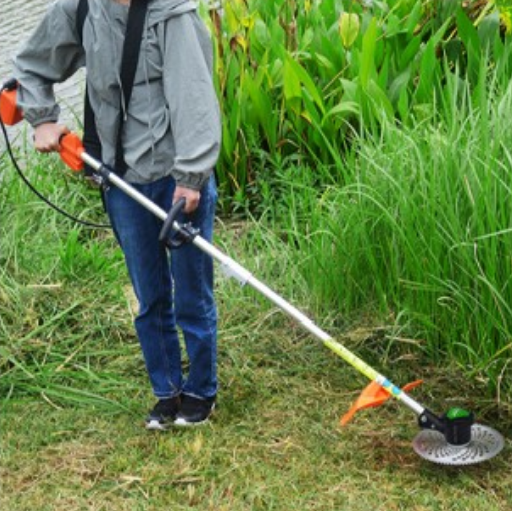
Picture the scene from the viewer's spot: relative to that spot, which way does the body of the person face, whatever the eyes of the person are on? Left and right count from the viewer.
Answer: facing the viewer and to the left of the viewer
